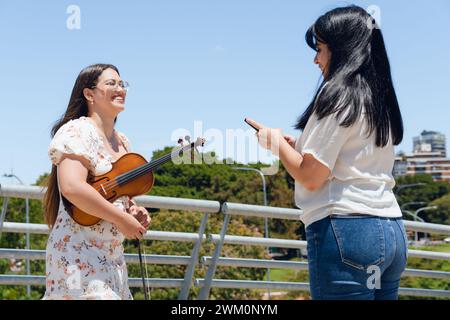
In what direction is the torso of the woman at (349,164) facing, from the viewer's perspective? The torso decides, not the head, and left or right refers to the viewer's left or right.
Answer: facing away from the viewer and to the left of the viewer

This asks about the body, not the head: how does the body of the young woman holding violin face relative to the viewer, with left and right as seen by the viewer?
facing the viewer and to the right of the viewer

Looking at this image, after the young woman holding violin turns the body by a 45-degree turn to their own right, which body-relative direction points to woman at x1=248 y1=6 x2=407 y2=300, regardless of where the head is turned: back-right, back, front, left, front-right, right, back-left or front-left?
front-left

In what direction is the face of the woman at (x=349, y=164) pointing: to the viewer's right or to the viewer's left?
to the viewer's left
